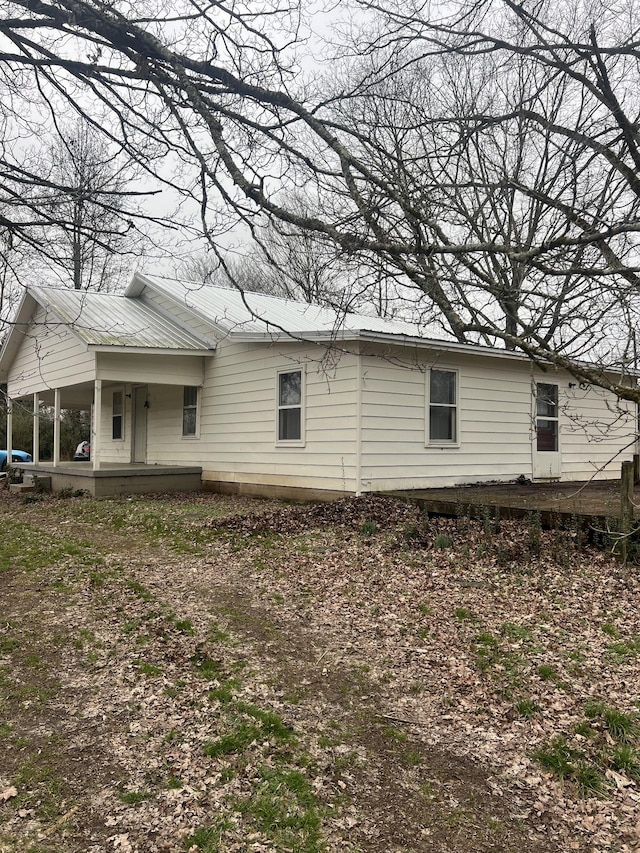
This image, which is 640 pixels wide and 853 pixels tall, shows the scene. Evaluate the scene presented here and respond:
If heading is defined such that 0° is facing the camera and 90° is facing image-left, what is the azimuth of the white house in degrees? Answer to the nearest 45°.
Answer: approximately 45°

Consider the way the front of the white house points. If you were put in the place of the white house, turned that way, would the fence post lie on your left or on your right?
on your left

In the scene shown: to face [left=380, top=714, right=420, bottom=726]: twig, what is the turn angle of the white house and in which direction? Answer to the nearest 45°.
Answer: approximately 45° to its left

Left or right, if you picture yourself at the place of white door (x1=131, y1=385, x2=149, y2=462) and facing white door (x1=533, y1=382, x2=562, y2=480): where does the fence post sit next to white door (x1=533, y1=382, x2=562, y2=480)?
right

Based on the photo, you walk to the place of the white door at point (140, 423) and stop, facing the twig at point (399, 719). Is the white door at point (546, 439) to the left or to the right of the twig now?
left
